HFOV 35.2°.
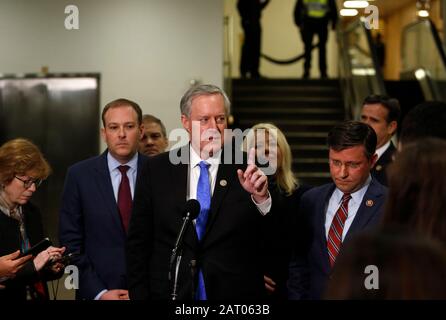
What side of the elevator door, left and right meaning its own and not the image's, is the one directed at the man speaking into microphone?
front

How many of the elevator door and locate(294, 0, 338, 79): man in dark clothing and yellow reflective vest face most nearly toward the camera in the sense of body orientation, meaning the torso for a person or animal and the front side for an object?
2

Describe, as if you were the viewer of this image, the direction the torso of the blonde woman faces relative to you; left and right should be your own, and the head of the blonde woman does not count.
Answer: facing the viewer and to the left of the viewer

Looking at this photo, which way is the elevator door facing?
toward the camera

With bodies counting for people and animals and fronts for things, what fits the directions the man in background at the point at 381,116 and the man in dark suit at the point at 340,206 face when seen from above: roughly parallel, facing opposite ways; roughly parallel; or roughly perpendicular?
roughly parallel

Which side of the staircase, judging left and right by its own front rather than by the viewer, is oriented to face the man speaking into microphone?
front

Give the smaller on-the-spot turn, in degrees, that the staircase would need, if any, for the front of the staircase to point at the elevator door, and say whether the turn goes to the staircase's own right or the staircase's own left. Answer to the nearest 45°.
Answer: approximately 45° to the staircase's own right

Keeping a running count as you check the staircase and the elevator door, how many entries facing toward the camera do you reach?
2

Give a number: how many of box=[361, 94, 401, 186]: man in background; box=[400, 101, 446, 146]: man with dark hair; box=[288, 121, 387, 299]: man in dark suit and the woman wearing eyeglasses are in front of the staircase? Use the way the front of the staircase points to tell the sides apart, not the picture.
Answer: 4

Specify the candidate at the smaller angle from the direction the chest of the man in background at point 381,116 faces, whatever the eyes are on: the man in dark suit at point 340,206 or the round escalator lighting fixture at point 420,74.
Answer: the man in dark suit

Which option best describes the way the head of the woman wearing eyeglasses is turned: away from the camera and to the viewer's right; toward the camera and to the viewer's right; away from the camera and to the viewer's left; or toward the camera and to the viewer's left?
toward the camera and to the viewer's right

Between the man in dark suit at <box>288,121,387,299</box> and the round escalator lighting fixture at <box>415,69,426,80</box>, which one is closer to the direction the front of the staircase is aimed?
the man in dark suit

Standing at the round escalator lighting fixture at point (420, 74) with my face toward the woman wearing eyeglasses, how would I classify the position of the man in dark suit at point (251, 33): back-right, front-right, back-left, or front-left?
front-right

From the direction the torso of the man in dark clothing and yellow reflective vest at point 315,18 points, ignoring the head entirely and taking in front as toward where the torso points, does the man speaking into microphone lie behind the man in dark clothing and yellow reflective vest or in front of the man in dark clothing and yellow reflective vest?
in front

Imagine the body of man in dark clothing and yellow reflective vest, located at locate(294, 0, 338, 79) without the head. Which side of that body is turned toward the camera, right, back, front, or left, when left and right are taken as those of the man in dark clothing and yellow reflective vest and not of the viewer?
front

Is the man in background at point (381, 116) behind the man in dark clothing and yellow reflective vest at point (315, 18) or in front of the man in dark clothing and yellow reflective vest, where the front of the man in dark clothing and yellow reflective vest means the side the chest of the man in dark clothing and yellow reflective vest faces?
in front
